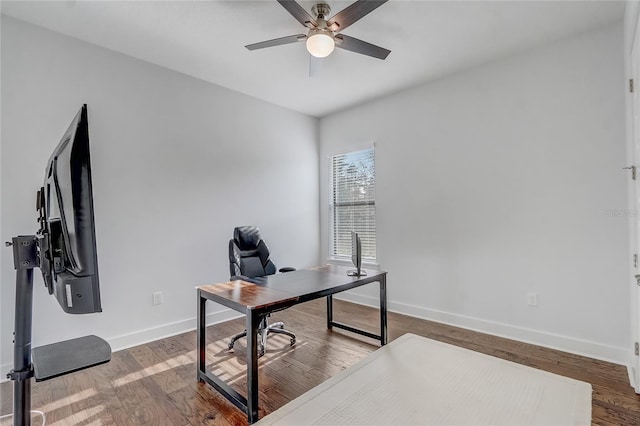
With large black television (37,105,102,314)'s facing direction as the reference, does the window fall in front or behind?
in front

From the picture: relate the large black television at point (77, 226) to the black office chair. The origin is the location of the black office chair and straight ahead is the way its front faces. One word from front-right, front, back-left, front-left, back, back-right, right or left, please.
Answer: front-right

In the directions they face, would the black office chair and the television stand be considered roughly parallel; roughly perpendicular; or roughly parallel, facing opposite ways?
roughly perpendicular

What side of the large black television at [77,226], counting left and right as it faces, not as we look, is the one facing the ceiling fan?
front

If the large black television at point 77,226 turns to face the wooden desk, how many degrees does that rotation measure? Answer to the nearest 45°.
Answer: approximately 45° to its left

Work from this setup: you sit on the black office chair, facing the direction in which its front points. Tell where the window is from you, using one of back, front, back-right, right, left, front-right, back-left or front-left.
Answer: left

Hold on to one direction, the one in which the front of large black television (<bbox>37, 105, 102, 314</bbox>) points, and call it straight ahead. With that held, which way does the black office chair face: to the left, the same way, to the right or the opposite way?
to the right

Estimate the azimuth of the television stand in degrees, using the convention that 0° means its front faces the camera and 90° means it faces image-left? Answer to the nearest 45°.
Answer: approximately 270°

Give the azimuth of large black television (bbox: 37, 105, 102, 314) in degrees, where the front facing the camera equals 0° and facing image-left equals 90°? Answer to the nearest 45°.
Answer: approximately 270°

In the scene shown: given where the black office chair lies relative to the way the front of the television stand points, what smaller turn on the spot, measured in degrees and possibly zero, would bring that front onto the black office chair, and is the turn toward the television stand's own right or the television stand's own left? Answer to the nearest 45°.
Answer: approximately 45° to the television stand's own left
